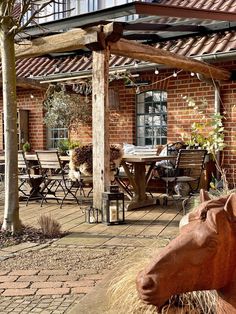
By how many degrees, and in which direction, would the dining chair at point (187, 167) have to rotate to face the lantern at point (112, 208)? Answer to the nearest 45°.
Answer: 0° — it already faces it

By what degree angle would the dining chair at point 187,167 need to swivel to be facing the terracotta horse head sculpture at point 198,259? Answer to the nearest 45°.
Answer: approximately 45° to its left

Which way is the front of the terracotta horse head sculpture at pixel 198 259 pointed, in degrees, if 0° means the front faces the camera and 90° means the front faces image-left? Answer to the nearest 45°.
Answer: approximately 45°

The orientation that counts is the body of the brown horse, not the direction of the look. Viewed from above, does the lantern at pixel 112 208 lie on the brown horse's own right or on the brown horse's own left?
on the brown horse's own right

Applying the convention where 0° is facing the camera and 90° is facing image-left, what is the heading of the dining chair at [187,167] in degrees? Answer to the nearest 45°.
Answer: approximately 45°
